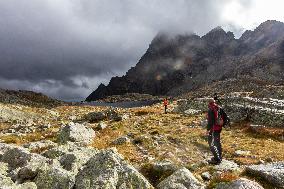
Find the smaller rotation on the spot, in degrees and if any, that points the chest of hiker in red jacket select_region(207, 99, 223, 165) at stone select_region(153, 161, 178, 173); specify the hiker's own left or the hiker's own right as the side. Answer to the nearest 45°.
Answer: approximately 45° to the hiker's own left

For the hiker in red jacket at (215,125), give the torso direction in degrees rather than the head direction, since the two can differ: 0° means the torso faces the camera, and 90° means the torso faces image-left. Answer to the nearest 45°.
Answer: approximately 90°

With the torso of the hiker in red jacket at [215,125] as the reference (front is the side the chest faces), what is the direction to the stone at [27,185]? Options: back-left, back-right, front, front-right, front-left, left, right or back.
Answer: front-left

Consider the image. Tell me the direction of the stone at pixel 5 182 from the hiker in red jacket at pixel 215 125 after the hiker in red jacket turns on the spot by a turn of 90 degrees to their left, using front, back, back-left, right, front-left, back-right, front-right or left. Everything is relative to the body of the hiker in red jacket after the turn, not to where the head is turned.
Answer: front-right
